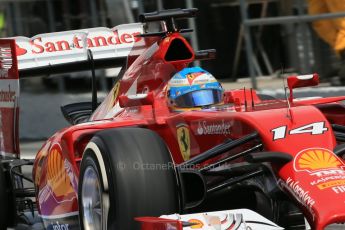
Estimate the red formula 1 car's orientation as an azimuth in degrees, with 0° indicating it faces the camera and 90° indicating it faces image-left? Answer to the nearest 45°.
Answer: approximately 315°
